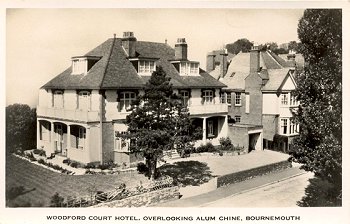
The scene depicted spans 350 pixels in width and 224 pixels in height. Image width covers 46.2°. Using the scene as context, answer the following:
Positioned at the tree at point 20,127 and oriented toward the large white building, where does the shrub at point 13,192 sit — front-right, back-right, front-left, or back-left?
back-right

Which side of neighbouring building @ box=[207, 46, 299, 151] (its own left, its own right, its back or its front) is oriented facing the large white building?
right

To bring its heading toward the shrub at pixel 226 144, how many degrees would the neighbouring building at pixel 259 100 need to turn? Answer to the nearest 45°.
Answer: approximately 90° to its right

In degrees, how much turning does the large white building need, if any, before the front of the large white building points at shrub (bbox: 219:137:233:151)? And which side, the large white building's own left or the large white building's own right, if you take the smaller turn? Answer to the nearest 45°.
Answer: approximately 90° to the large white building's own left

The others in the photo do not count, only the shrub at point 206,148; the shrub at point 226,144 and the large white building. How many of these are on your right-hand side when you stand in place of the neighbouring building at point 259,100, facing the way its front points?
3

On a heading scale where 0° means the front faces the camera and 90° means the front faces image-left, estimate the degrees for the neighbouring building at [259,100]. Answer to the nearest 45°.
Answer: approximately 315°

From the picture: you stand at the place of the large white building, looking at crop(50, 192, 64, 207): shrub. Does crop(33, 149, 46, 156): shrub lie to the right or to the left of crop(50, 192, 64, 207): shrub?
right

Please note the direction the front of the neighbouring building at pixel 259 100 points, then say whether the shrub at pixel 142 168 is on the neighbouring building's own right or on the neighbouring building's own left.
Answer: on the neighbouring building's own right

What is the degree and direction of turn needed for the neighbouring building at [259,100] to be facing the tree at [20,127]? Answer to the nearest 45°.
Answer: approximately 90° to its right

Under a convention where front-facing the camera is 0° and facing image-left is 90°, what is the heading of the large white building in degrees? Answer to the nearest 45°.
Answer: approximately 315°

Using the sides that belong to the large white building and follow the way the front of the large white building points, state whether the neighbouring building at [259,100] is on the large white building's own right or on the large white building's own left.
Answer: on the large white building's own left
